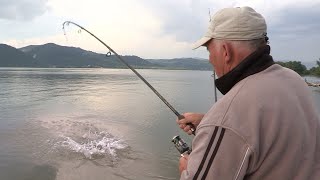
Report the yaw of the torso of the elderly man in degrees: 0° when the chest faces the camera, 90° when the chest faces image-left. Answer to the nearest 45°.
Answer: approximately 135°

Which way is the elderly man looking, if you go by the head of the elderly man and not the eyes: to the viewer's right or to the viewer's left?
to the viewer's left
